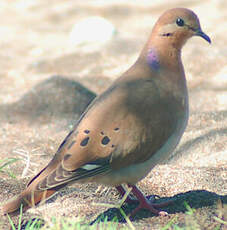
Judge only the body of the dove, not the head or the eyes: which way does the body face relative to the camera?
to the viewer's right
